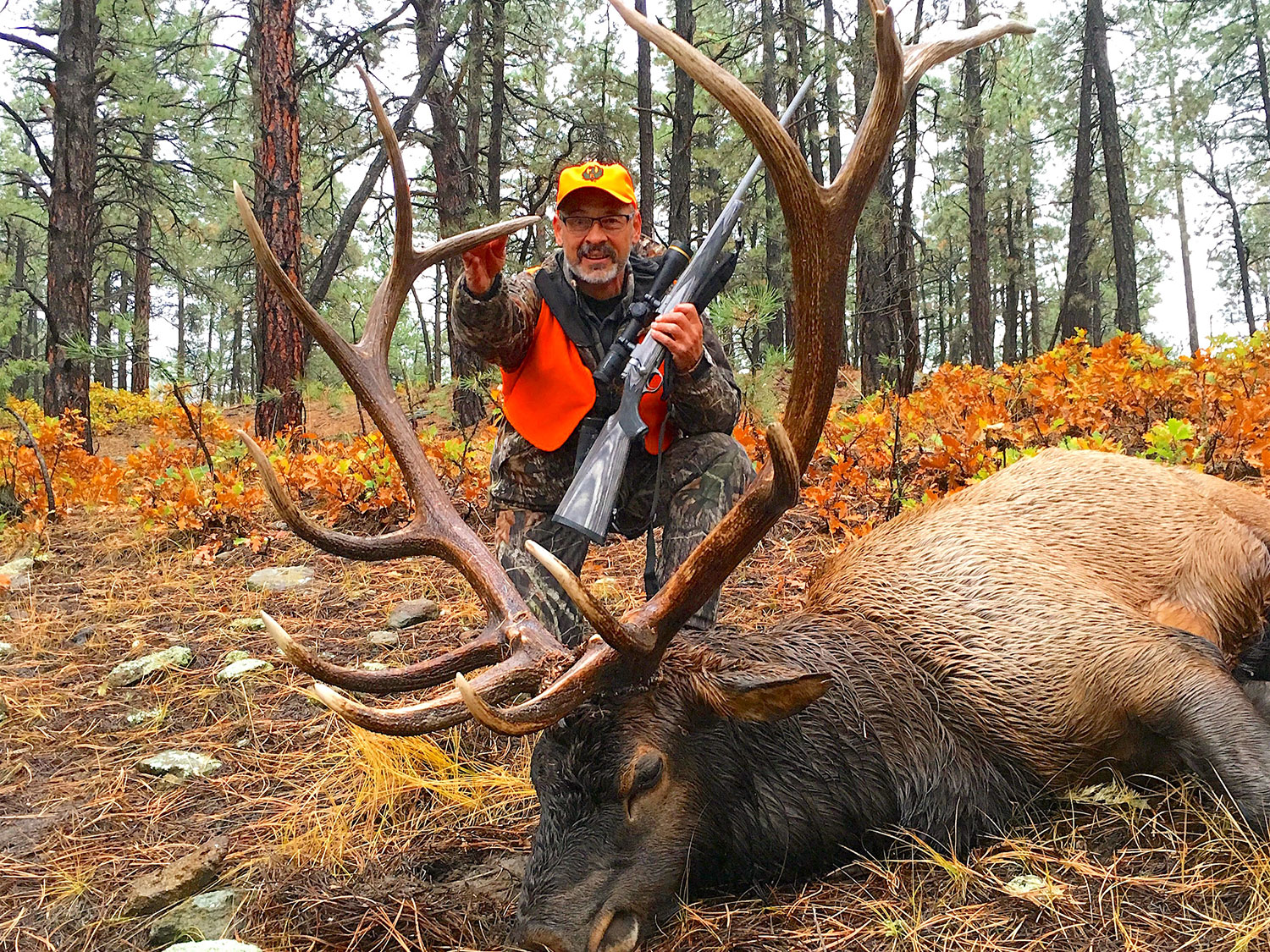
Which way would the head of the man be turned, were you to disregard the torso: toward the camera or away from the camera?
toward the camera

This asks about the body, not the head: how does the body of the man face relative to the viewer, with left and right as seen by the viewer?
facing the viewer

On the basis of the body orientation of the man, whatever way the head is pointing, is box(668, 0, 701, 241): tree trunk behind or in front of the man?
behind

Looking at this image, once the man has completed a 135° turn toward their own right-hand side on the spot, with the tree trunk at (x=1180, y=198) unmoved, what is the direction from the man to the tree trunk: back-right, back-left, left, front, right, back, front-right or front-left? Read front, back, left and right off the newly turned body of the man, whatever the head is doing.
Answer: right

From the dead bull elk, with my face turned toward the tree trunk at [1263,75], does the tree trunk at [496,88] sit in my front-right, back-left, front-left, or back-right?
front-left

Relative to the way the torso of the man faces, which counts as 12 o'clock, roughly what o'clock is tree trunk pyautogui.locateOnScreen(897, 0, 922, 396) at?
The tree trunk is roughly at 7 o'clock from the man.

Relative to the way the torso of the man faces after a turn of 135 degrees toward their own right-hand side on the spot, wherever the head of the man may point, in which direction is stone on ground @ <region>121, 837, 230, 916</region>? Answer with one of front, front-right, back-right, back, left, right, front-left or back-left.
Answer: left

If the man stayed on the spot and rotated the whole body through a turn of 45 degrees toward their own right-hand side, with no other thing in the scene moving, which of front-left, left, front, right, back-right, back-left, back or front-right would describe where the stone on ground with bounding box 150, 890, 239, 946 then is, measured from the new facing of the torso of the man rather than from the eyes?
front

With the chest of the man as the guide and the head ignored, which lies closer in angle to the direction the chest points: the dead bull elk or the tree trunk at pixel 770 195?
the dead bull elk

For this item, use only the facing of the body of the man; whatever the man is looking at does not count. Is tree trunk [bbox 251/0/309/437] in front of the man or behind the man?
behind

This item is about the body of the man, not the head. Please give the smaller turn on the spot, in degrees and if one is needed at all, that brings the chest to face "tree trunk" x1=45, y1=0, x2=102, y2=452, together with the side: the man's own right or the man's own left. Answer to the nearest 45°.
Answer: approximately 135° to the man's own right

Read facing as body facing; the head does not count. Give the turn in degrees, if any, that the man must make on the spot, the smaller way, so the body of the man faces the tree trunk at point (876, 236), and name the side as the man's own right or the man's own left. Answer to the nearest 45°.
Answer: approximately 135° to the man's own left

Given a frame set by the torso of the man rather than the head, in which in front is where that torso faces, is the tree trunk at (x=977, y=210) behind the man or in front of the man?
behind

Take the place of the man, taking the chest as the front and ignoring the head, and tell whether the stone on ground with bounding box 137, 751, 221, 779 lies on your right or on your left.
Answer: on your right

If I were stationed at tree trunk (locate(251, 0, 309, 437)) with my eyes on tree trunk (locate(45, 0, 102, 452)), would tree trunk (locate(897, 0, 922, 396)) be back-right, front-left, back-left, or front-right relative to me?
back-right

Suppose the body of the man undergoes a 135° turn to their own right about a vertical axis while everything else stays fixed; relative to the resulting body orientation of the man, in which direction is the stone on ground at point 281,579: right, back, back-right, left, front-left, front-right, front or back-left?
front
